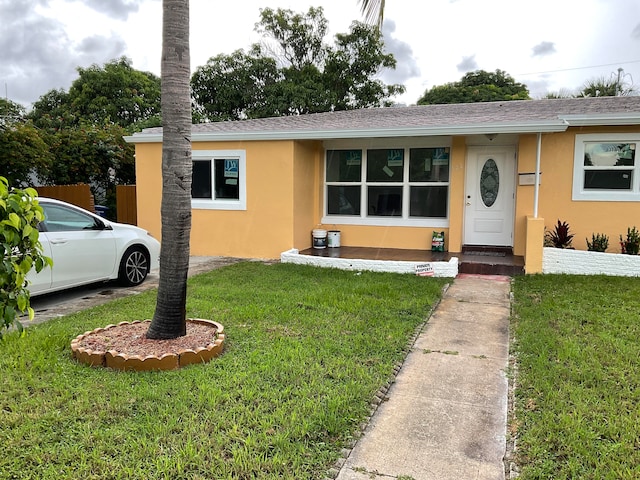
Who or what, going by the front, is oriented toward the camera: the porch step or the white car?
the porch step

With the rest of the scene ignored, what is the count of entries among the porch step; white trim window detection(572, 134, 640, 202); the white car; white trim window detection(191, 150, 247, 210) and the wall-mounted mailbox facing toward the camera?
4

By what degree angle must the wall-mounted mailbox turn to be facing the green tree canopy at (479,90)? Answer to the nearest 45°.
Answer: approximately 180°

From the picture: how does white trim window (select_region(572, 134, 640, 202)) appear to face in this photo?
toward the camera

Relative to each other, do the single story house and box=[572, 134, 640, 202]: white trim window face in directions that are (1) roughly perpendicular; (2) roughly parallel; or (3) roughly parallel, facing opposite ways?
roughly parallel

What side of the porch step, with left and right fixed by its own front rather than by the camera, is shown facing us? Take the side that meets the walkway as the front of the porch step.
front

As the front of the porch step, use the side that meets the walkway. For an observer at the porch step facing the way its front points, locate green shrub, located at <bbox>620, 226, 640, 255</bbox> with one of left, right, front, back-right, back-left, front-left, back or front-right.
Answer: left

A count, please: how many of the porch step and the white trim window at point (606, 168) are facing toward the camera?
2

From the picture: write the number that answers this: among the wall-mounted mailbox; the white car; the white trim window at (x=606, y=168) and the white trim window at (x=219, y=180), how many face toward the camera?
3

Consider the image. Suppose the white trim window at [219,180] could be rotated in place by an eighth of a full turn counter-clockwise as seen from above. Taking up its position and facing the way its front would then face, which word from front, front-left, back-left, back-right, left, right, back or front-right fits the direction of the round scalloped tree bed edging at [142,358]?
front-right

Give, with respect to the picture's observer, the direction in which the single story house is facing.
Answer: facing the viewer

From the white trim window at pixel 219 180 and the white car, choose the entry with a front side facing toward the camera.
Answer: the white trim window

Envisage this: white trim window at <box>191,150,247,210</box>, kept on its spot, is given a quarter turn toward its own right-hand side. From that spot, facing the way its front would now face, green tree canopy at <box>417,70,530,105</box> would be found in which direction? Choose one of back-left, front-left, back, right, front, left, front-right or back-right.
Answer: back-right

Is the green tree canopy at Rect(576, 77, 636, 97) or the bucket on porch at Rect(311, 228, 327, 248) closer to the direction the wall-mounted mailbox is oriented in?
the bucket on porch

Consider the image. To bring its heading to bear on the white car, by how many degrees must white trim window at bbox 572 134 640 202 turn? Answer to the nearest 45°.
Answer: approximately 45° to its right
